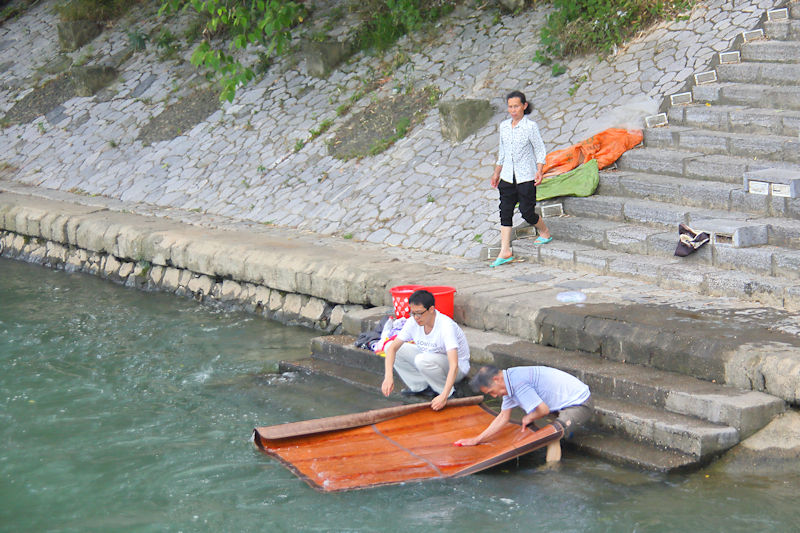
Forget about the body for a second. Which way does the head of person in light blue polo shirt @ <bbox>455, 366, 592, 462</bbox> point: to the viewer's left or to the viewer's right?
to the viewer's left

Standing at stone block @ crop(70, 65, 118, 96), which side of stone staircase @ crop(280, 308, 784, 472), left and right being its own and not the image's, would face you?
right

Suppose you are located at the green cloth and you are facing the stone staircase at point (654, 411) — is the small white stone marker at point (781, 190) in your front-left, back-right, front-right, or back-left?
front-left

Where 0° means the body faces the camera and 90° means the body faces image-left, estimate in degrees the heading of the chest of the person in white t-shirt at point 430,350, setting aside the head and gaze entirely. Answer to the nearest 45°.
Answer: approximately 45°

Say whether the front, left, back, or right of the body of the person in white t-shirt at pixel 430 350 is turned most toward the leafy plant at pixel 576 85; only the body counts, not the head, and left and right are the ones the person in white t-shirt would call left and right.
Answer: back

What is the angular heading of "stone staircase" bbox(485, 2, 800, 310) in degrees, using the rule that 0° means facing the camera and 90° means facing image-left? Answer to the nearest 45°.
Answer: approximately 45°

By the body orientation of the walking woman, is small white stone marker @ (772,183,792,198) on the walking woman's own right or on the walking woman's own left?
on the walking woman's own left

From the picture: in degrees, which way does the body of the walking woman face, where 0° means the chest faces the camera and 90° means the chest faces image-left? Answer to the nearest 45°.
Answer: approximately 45°

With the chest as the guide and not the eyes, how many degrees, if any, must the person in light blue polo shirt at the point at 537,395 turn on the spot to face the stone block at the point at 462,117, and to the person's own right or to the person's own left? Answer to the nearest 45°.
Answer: approximately 90° to the person's own right

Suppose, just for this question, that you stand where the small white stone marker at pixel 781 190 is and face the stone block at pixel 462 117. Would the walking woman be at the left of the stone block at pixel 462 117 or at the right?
left

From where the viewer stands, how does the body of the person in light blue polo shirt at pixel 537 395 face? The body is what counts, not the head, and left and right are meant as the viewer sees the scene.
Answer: facing to the left of the viewer
